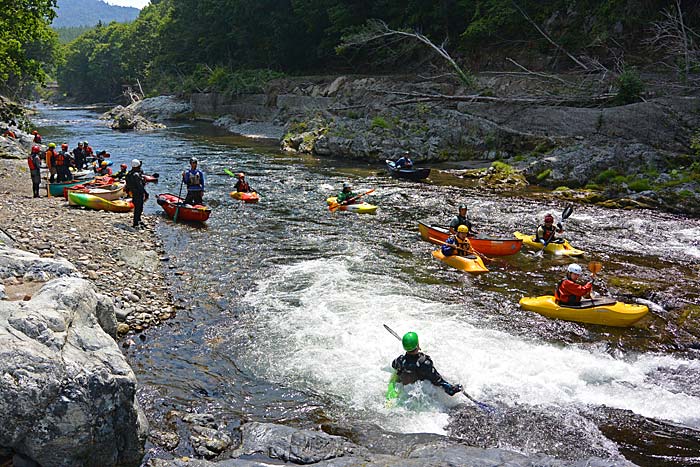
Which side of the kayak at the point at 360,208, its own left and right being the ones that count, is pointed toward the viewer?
right

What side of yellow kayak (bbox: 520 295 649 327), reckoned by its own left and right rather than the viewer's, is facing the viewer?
right

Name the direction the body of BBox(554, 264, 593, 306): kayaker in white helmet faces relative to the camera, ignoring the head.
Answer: to the viewer's right

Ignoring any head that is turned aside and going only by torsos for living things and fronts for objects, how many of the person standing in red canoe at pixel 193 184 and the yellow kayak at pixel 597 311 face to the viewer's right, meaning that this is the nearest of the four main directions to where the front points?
1

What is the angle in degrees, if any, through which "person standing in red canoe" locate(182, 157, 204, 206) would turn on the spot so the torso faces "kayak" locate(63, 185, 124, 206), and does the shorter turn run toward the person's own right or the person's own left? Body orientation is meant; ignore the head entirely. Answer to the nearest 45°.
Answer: approximately 90° to the person's own right

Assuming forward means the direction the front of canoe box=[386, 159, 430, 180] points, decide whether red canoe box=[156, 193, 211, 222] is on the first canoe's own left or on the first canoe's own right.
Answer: on the first canoe's own left

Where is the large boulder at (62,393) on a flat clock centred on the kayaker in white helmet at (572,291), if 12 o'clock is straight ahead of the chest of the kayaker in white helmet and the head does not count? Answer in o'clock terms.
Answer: The large boulder is roughly at 4 o'clock from the kayaker in white helmet.

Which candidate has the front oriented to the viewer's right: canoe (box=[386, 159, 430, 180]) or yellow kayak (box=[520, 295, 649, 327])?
the yellow kayak
